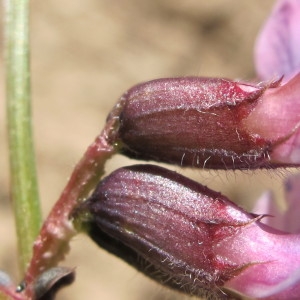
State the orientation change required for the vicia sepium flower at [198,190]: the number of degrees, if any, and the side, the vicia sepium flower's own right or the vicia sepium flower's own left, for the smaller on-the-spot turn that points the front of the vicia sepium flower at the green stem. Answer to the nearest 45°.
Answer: approximately 135° to the vicia sepium flower's own left

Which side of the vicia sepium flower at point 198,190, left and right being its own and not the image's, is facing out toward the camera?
right
